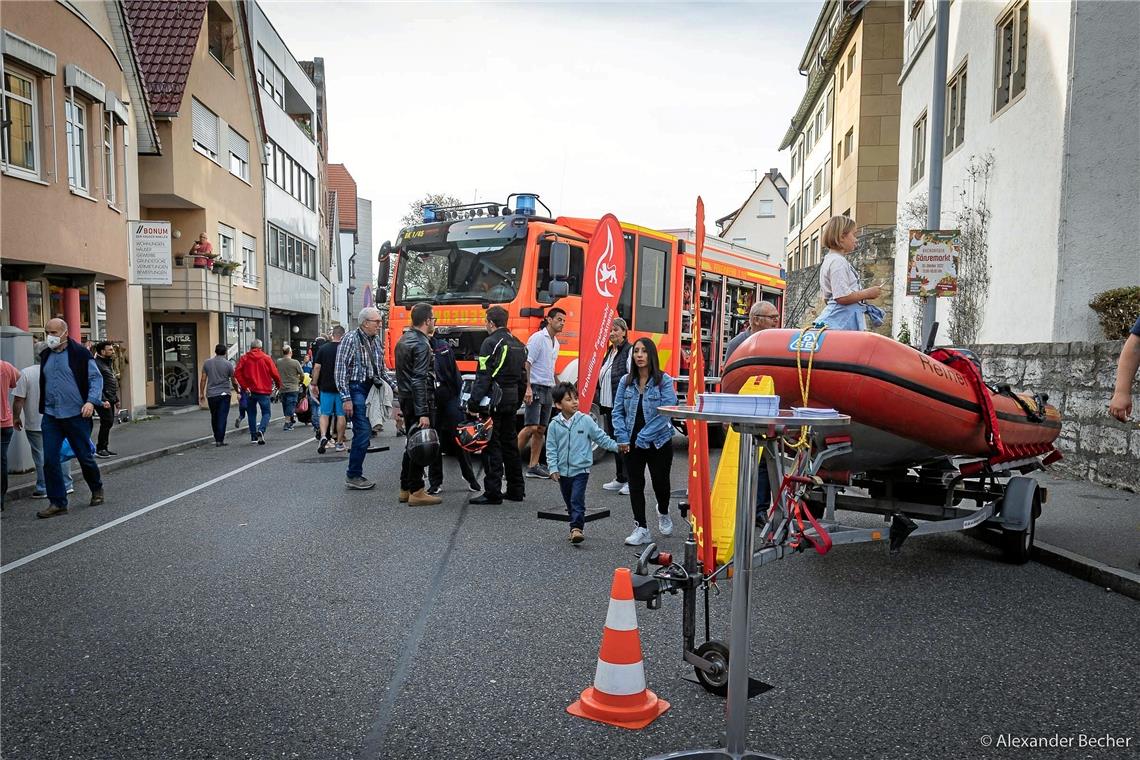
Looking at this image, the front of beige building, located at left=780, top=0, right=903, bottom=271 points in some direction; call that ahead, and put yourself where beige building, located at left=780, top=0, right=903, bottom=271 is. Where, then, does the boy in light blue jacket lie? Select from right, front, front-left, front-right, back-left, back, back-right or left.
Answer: left

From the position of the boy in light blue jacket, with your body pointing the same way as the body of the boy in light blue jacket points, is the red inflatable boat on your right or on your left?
on your left

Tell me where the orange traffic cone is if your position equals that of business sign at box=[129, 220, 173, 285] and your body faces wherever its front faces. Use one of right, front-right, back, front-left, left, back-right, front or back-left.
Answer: front

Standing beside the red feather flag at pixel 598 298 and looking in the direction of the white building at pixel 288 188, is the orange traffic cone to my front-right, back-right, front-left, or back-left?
back-left

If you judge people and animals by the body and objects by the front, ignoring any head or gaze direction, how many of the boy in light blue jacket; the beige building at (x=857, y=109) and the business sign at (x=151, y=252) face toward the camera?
2

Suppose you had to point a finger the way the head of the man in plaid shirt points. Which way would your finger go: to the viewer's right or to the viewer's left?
to the viewer's right

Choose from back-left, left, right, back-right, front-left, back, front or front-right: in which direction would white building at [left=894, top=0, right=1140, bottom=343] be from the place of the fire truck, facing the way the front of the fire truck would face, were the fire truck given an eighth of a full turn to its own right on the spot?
back

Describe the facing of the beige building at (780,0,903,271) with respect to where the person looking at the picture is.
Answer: facing to the left of the viewer

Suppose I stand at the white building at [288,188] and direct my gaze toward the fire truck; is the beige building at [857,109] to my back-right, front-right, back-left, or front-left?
front-left

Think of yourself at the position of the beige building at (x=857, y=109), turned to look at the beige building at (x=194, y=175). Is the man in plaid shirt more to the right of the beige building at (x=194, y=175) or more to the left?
left

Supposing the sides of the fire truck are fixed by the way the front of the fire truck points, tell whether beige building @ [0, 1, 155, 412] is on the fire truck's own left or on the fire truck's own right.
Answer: on the fire truck's own right

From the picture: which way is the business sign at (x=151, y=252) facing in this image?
toward the camera

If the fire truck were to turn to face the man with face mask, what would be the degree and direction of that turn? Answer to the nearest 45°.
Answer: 0° — it already faces them

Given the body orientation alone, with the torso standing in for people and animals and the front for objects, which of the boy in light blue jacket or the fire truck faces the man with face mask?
the fire truck

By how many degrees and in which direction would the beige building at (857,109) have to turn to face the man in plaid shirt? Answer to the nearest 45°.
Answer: approximately 90° to its left

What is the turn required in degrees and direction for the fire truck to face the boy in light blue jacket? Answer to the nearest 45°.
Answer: approximately 45° to its left

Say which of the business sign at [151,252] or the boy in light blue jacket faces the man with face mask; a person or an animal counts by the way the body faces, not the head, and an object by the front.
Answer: the business sign
